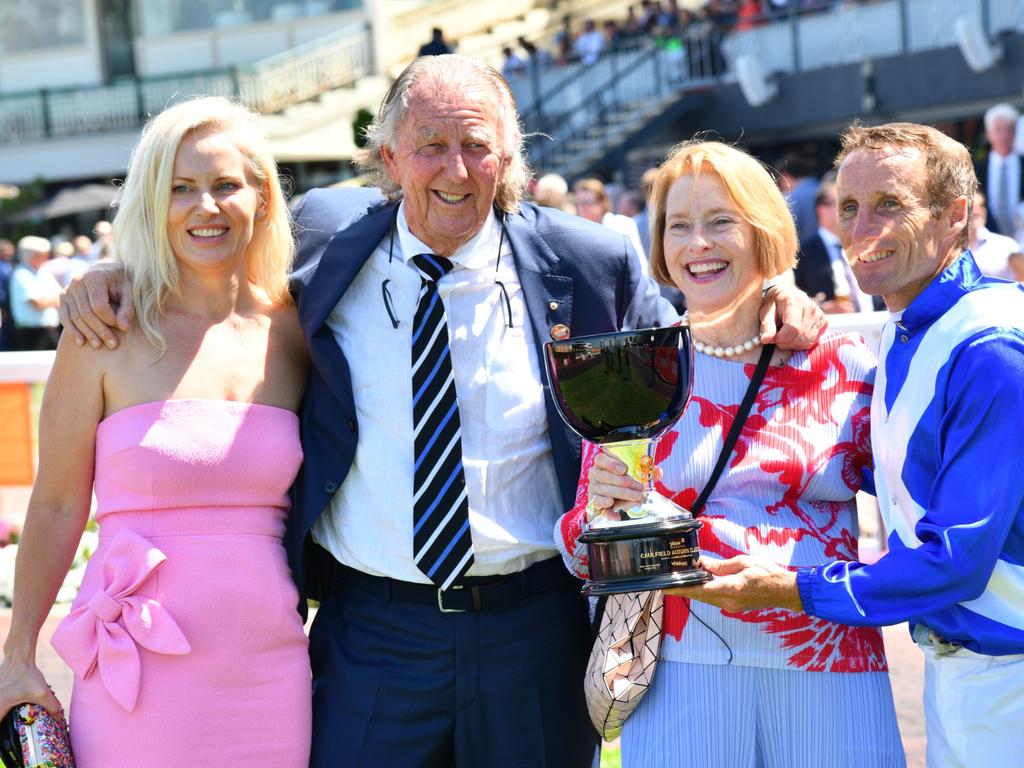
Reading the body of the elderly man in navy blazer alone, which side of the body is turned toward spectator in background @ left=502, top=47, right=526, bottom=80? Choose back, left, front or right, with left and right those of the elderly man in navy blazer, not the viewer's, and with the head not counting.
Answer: back

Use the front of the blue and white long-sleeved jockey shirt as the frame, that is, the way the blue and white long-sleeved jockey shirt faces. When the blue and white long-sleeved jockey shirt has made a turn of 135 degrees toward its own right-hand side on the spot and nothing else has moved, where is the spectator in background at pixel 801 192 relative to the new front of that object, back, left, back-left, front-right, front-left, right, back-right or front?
front

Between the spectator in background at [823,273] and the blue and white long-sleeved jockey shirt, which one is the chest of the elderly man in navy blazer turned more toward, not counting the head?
the blue and white long-sleeved jockey shirt

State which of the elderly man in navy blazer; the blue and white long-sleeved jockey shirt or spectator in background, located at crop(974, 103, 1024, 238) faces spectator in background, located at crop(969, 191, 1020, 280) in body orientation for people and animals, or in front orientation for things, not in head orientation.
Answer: spectator in background, located at crop(974, 103, 1024, 238)

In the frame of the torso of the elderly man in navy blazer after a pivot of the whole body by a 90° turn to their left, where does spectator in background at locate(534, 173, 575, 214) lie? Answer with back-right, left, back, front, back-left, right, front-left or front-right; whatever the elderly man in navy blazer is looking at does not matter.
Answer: left

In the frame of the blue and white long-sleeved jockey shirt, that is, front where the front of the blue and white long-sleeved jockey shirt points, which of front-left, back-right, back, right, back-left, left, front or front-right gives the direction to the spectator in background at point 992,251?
back-right

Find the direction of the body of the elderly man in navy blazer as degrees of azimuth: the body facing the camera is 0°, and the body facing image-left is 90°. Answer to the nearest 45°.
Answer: approximately 0°

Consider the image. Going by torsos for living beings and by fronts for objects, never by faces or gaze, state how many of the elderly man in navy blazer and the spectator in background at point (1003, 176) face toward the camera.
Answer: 2

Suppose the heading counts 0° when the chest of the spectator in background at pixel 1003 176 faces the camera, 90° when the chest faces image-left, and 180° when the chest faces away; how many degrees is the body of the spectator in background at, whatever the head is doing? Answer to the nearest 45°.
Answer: approximately 0°

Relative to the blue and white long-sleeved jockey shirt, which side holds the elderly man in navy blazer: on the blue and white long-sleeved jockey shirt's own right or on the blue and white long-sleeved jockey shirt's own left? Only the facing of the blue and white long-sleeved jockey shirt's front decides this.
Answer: on the blue and white long-sleeved jockey shirt's own right
